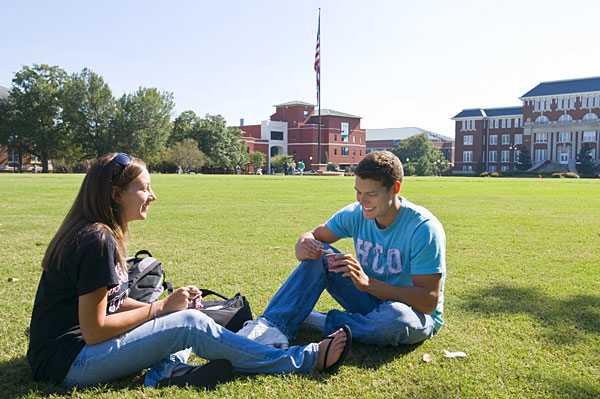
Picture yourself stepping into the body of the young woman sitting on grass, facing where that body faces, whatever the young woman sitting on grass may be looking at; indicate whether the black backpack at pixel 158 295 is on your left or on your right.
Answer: on your left

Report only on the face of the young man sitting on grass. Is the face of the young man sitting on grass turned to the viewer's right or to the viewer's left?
to the viewer's left

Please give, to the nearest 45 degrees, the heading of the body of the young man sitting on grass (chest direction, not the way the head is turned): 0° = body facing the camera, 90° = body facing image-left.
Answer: approximately 45°

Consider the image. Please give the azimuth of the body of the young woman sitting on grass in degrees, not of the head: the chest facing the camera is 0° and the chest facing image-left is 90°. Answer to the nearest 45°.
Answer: approximately 270°

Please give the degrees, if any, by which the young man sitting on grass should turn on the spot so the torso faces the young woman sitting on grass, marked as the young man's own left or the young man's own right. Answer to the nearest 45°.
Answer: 0° — they already face them

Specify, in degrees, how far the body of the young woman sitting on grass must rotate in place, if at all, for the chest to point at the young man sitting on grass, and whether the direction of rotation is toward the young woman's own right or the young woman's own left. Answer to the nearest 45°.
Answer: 0° — they already face them

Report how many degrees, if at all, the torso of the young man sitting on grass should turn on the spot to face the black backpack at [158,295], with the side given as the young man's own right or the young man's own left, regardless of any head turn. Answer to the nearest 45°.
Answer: approximately 45° to the young man's own right

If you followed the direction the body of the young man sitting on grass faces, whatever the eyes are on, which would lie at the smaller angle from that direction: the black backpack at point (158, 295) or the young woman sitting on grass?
the young woman sitting on grass

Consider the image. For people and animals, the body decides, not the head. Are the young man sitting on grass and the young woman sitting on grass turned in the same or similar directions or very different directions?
very different directions

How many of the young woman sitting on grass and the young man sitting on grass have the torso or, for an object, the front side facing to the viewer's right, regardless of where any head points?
1

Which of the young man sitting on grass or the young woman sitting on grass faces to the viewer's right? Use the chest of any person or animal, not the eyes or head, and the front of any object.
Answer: the young woman sitting on grass
